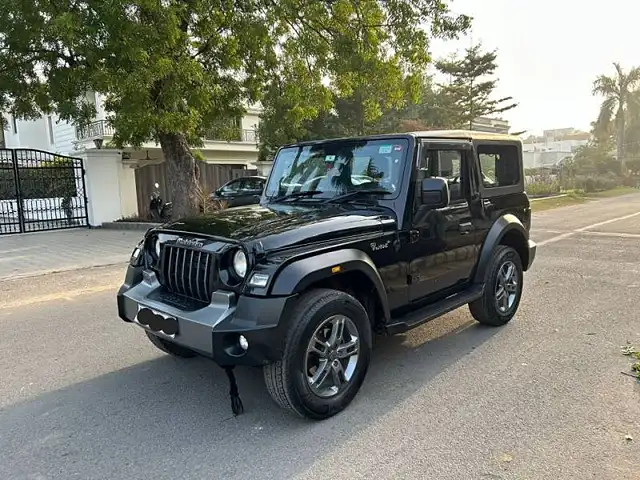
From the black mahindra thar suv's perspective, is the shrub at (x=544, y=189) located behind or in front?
behind

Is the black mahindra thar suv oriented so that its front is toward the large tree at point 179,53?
no

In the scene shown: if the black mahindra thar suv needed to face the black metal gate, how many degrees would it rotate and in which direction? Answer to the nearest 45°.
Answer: approximately 90° to its right

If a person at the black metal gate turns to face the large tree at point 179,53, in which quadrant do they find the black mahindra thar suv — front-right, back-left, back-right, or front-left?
front-right

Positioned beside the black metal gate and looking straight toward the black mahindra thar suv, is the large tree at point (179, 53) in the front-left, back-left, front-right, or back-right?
front-left

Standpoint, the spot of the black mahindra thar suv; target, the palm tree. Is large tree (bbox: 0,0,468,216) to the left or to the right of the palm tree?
left

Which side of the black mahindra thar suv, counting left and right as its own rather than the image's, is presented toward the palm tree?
back

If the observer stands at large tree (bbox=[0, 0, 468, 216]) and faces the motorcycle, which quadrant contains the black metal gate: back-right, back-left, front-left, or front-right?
front-left

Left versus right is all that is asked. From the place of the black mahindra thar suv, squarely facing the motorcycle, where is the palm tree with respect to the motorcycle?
right

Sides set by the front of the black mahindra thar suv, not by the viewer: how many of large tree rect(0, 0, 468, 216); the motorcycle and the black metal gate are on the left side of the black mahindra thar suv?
0

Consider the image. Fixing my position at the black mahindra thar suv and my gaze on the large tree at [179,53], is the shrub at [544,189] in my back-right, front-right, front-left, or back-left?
front-right

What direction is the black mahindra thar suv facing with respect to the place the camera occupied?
facing the viewer and to the left of the viewer
